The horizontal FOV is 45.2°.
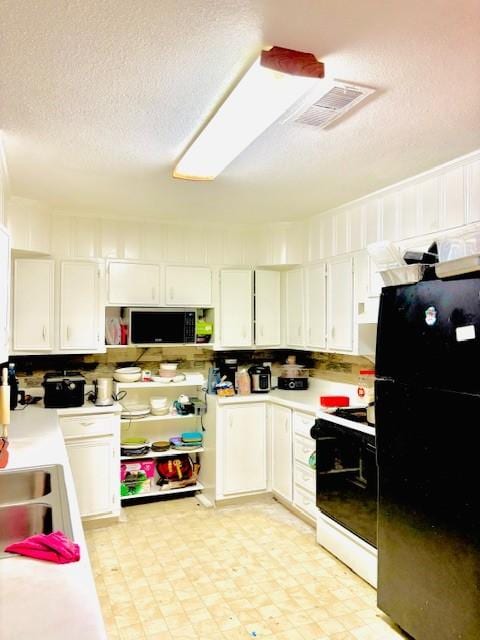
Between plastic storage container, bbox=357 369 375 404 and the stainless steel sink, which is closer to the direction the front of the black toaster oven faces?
the stainless steel sink

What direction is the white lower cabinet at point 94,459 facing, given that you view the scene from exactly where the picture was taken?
facing the viewer

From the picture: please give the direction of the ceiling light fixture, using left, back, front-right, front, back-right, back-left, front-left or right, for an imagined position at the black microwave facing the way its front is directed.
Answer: front

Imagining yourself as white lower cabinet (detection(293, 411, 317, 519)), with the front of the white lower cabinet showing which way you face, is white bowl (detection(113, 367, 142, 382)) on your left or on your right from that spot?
on your right

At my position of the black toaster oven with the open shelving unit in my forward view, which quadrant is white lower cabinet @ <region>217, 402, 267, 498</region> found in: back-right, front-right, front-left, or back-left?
front-right

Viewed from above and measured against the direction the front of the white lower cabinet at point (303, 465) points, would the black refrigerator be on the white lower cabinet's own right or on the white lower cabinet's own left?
on the white lower cabinet's own left

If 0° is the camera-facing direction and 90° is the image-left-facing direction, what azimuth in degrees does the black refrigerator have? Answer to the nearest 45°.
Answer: approximately 45°

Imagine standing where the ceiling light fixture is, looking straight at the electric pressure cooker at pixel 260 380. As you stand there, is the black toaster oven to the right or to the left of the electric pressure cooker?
left

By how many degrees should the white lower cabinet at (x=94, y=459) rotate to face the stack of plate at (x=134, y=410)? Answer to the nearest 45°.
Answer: approximately 135° to its left

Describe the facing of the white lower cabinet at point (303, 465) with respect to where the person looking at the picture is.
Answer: facing the viewer and to the left of the viewer

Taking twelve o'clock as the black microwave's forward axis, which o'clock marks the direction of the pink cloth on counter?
The pink cloth on counter is roughly at 12 o'clock from the black microwave.

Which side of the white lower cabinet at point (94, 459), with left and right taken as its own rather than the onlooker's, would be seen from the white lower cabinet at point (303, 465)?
left

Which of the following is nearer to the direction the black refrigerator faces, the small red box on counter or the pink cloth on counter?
the pink cloth on counter

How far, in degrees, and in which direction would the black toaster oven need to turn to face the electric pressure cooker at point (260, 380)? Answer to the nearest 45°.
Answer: approximately 90° to its left

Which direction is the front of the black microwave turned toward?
toward the camera
